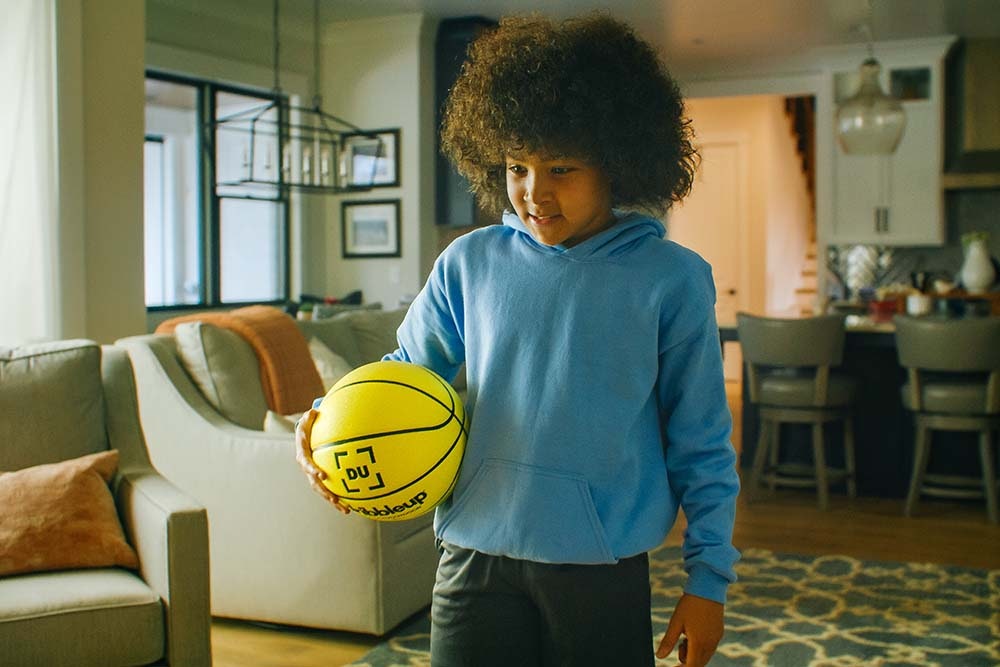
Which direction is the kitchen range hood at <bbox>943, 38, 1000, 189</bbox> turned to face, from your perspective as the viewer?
facing the viewer

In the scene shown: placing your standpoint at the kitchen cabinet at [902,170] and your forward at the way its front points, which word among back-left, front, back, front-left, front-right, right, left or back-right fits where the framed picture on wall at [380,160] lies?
front-right

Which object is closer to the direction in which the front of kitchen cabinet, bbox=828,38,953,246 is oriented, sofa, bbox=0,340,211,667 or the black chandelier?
the sofa

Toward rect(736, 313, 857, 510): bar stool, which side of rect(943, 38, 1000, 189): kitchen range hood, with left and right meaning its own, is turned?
front

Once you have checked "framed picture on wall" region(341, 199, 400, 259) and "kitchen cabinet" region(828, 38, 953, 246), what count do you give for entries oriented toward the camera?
2

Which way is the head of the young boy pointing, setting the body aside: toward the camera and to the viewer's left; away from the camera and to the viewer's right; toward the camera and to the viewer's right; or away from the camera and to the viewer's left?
toward the camera and to the viewer's left

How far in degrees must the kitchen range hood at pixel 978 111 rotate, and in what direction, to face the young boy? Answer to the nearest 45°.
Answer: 0° — it already faces them

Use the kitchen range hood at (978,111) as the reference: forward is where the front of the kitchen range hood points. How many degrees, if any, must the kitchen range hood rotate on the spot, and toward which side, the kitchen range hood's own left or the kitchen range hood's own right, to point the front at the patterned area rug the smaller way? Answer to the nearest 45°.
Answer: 0° — it already faces it

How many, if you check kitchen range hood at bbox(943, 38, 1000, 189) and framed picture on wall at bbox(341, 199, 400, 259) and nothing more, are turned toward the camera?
2

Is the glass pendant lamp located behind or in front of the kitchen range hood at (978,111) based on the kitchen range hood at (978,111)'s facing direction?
in front

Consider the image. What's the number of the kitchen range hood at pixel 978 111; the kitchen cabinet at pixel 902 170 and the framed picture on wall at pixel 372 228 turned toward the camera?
3
